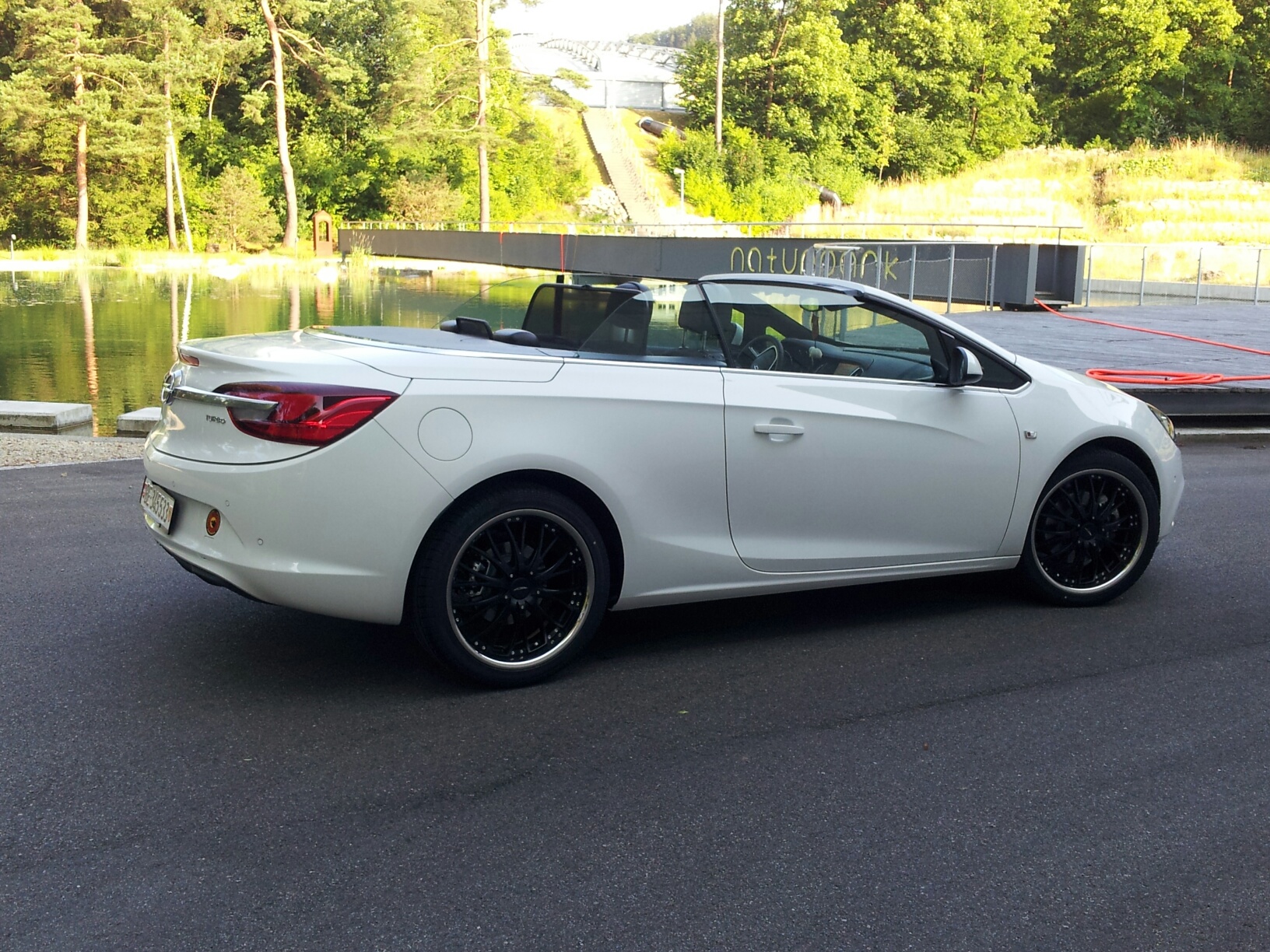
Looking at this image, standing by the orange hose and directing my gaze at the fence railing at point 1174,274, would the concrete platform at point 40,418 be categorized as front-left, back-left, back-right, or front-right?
back-left

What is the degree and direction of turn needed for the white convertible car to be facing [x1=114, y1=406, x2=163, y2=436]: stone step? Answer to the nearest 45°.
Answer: approximately 90° to its left

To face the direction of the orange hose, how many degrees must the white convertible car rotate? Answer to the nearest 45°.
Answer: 0° — it already faces it

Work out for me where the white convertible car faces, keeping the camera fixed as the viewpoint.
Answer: facing away from the viewer and to the right of the viewer

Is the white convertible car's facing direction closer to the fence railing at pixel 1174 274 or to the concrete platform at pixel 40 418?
the fence railing

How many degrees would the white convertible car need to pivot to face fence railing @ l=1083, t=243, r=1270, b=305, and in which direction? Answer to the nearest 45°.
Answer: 0° — it already faces it

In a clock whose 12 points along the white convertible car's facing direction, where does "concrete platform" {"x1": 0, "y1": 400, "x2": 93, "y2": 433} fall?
The concrete platform is roughly at 9 o'clock from the white convertible car.

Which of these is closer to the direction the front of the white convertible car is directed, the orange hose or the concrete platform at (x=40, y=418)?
the orange hose
